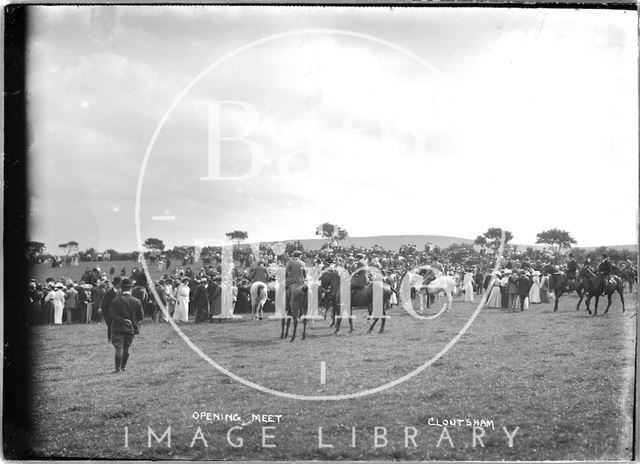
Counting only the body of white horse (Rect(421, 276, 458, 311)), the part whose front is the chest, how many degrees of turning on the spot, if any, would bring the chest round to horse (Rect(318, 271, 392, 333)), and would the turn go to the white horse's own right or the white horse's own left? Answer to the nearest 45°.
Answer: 0° — it already faces it

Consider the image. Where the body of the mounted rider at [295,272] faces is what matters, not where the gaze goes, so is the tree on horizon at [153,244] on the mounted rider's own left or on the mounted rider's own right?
on the mounted rider's own left

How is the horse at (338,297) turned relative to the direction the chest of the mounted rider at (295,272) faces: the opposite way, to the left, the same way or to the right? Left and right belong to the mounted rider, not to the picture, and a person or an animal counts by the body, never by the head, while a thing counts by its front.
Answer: to the left

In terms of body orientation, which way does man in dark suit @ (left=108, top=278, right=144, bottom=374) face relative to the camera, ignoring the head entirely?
away from the camera

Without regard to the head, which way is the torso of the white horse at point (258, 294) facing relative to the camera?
away from the camera

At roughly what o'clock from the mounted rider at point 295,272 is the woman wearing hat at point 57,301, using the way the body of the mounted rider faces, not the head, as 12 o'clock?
The woman wearing hat is roughly at 9 o'clock from the mounted rider.

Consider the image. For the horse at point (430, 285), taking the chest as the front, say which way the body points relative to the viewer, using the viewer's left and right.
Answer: facing to the left of the viewer

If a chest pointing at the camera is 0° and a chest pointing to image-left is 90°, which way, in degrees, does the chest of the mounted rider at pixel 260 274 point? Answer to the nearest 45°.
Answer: approximately 180°

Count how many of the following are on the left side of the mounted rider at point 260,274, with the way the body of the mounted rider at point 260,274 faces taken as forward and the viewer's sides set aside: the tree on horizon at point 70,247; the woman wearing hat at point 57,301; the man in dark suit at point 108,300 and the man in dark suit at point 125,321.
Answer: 4

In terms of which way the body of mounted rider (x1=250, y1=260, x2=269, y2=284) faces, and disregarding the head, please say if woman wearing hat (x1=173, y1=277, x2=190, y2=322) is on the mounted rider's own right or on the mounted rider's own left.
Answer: on the mounted rider's own left

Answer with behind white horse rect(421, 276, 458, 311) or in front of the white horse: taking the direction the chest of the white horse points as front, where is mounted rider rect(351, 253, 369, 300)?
in front
